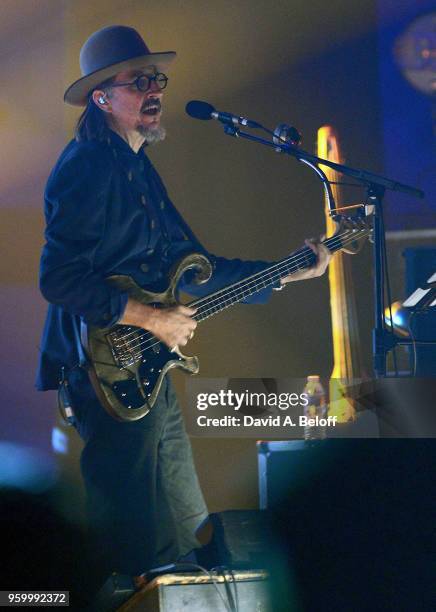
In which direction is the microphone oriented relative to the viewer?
to the viewer's left

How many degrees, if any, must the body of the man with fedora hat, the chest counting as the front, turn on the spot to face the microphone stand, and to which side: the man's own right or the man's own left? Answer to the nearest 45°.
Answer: approximately 45° to the man's own left

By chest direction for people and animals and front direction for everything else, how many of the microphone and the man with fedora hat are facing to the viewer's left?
1

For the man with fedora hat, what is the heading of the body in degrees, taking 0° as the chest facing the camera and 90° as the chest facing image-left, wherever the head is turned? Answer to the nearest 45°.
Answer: approximately 315°

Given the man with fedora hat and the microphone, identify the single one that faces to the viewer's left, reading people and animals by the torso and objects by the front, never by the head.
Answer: the microphone
